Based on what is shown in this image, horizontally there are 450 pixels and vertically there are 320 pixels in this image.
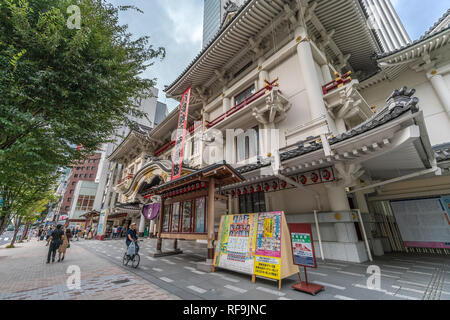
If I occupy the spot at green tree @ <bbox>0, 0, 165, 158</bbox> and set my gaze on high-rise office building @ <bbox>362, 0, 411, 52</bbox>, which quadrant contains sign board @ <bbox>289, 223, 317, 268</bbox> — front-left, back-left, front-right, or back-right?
front-right

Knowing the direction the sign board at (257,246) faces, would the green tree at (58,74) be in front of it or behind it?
in front

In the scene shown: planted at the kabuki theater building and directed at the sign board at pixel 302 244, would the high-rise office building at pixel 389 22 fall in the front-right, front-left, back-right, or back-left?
back-left

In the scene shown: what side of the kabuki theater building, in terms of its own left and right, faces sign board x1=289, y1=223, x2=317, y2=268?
front

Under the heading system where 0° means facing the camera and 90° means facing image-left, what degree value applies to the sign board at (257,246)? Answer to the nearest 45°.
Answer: approximately 45°

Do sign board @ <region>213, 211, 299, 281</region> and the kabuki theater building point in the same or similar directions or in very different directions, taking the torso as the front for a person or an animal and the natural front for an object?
same or similar directions

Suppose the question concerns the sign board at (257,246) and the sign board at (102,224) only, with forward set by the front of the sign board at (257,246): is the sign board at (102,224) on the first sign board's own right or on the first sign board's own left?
on the first sign board's own right

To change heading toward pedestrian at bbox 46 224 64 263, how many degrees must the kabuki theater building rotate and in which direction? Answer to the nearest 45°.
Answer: approximately 45° to its right

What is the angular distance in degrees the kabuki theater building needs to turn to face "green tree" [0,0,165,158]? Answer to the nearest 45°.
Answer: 0° — it already faces it
